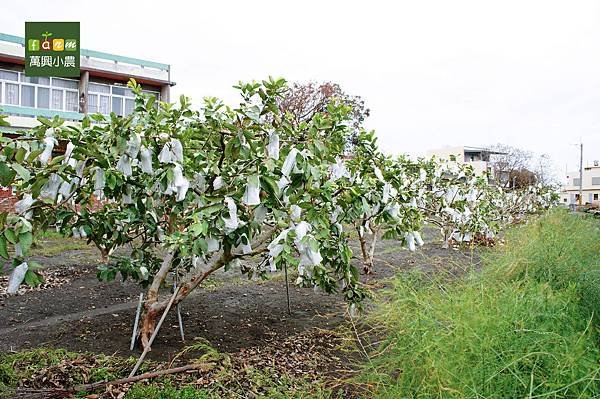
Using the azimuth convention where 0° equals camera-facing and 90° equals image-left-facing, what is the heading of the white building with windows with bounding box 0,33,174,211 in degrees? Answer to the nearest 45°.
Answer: approximately 315°

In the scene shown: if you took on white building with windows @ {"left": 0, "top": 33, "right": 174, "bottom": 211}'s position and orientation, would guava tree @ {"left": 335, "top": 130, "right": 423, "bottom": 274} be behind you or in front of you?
in front
